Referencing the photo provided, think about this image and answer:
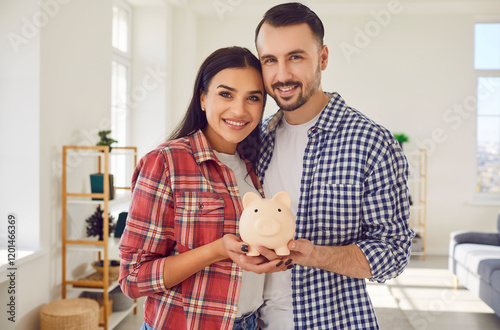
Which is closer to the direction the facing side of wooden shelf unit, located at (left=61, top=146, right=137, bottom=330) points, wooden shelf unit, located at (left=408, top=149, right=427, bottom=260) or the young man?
the young man

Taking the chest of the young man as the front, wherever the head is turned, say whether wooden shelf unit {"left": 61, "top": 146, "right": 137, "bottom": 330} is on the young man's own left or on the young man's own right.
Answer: on the young man's own right

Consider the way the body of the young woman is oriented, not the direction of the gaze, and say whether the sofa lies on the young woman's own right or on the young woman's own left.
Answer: on the young woman's own left

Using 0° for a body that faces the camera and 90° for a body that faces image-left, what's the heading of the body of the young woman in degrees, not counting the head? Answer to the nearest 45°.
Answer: approximately 315°

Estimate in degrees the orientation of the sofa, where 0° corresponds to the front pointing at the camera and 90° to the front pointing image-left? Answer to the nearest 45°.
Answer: approximately 45°

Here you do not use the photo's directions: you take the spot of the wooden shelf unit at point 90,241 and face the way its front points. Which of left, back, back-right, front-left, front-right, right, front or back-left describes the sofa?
front-left

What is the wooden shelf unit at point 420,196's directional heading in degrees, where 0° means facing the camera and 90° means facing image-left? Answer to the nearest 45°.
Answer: approximately 0°

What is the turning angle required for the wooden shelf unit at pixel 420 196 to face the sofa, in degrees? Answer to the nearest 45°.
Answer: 0° — it already faces it
